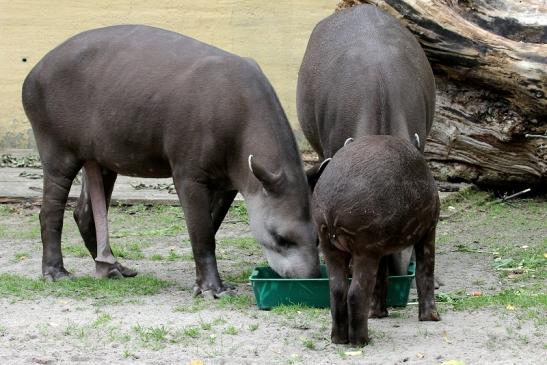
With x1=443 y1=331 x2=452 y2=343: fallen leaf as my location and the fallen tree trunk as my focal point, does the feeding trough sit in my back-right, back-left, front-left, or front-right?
front-left

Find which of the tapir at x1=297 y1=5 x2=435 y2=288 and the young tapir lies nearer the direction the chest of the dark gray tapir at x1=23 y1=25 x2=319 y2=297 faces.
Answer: the tapir

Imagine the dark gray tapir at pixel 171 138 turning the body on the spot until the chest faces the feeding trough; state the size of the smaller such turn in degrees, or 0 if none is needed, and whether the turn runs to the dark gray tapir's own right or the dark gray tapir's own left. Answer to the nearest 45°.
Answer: approximately 45° to the dark gray tapir's own right

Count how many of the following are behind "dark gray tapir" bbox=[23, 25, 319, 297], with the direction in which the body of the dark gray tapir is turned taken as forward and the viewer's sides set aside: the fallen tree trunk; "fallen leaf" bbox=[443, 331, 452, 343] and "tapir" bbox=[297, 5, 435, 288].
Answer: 0

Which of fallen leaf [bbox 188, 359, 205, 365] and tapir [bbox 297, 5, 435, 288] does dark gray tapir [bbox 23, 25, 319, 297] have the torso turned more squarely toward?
the tapir

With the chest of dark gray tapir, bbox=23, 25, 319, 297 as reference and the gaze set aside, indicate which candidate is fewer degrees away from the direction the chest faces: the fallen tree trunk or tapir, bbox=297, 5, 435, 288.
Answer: the tapir

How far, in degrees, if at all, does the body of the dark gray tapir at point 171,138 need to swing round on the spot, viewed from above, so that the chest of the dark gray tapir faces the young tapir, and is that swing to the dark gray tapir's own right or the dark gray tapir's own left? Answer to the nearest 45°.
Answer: approximately 45° to the dark gray tapir's own right

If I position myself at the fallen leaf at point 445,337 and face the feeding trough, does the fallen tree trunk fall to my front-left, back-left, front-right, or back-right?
front-right

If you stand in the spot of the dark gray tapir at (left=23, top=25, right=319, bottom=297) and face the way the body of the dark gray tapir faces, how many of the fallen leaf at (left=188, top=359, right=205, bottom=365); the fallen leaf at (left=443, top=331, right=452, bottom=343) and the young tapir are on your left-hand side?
0

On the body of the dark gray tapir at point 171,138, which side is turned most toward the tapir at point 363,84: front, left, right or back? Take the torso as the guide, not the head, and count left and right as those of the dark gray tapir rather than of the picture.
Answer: front

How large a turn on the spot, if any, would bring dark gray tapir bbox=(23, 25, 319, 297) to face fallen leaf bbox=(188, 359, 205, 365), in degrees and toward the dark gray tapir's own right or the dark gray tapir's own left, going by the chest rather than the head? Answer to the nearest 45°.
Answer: approximately 90° to the dark gray tapir's own right

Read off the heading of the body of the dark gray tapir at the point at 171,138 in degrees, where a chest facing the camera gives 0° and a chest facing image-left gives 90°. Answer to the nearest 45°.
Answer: approximately 270°
